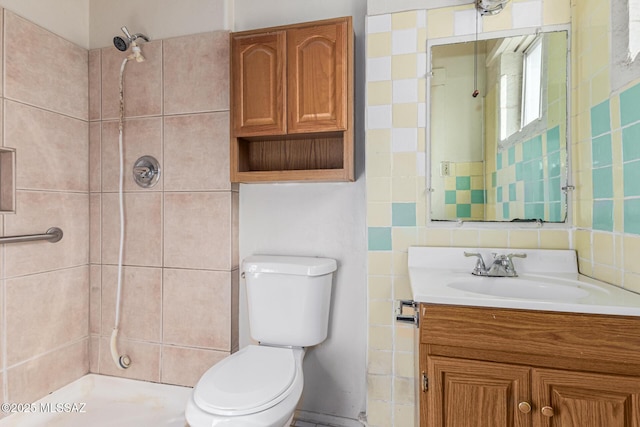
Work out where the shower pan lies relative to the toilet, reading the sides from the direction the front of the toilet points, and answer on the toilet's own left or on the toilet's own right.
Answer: on the toilet's own right

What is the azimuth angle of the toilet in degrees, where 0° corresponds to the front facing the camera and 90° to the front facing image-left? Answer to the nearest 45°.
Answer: approximately 45°

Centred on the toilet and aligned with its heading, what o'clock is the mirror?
The mirror is roughly at 8 o'clock from the toilet.

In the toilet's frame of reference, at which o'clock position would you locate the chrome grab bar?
The chrome grab bar is roughly at 2 o'clock from the toilet.

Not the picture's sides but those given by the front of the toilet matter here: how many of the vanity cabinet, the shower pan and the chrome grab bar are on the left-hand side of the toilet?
1

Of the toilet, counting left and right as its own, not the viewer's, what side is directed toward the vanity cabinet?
left
